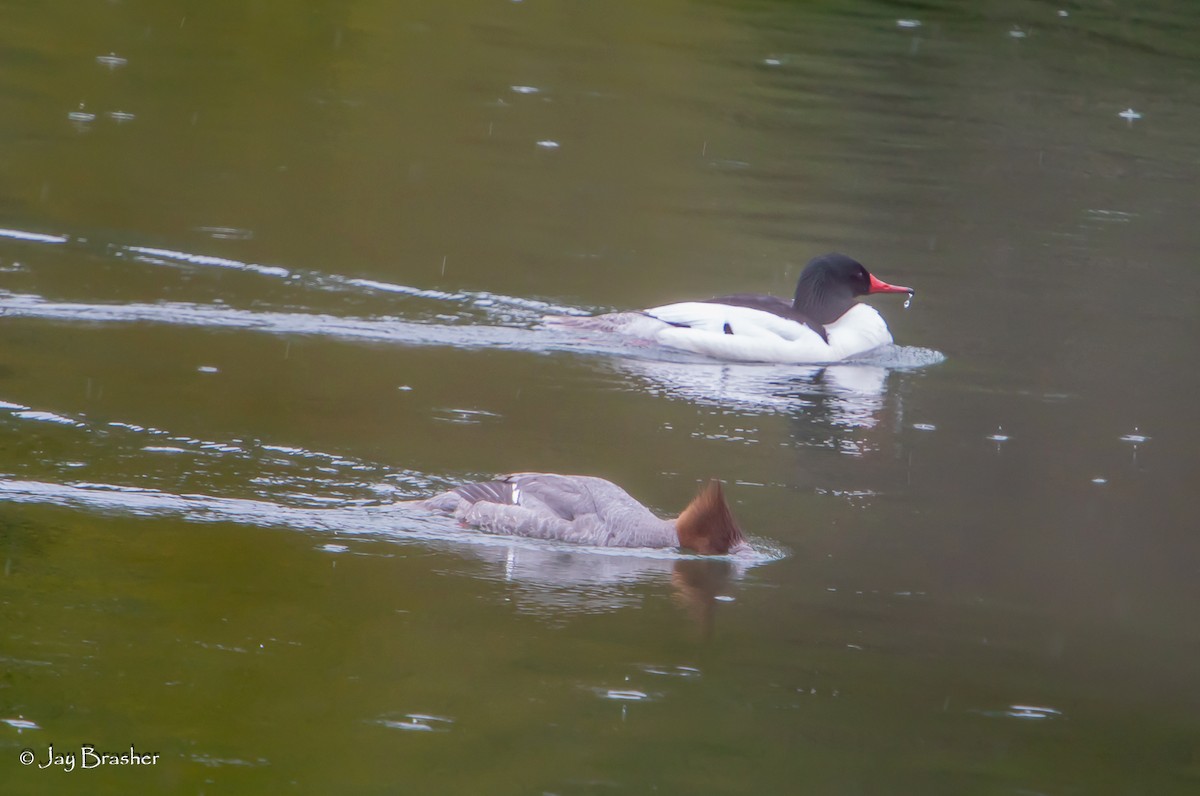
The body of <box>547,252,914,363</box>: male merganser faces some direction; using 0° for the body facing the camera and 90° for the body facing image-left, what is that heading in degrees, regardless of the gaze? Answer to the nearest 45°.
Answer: approximately 270°

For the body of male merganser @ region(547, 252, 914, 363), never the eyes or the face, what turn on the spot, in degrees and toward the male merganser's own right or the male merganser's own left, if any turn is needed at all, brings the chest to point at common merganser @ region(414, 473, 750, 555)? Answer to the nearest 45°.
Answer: approximately 90° to the male merganser's own right

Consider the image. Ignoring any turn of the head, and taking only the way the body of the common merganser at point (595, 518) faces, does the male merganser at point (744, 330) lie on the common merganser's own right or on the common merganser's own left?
on the common merganser's own left

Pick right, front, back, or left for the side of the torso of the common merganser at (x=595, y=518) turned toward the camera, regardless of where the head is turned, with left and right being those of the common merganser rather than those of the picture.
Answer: right

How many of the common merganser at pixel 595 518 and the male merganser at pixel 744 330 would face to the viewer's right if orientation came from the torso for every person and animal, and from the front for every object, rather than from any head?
2
